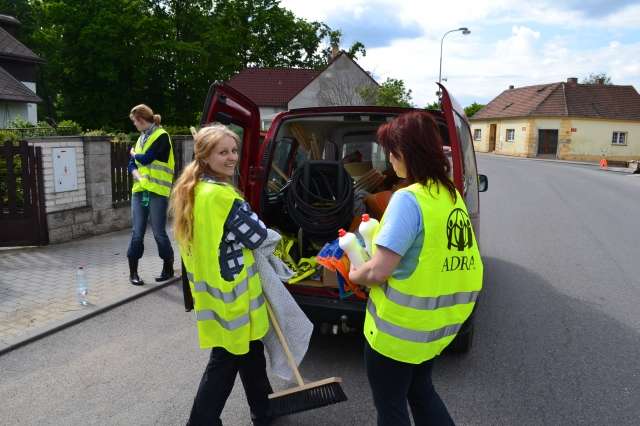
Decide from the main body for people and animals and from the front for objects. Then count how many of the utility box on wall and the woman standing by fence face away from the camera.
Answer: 0

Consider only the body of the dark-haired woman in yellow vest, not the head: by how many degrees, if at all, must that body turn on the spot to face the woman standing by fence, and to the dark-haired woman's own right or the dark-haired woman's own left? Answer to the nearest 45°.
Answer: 0° — they already face them

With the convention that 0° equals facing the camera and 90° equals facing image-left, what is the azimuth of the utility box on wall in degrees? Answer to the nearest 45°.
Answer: approximately 0°

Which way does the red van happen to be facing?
away from the camera

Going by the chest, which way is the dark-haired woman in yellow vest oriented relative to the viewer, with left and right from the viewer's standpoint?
facing away from the viewer and to the left of the viewer

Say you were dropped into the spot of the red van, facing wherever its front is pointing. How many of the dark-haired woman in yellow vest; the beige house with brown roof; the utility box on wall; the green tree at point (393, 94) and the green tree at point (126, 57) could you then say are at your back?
1

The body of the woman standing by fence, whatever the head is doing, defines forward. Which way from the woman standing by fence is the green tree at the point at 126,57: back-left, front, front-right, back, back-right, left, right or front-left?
back-right

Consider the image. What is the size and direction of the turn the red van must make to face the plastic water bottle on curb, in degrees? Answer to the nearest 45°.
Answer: approximately 90° to its left

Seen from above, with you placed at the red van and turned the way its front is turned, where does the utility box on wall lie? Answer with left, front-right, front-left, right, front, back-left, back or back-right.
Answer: front-left

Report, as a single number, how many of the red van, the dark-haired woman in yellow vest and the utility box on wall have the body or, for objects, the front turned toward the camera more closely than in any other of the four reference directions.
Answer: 1

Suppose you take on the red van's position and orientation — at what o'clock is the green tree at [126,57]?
The green tree is roughly at 11 o'clock from the red van.

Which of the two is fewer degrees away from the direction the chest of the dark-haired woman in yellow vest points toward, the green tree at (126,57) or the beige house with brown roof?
the green tree

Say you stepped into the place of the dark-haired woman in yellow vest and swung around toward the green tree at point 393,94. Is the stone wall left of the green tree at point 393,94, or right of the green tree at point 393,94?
left

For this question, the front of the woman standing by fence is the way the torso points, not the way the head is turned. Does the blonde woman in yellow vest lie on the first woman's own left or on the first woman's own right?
on the first woman's own left

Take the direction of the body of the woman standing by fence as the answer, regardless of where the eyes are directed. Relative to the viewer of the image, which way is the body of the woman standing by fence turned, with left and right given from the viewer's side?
facing the viewer and to the left of the viewer

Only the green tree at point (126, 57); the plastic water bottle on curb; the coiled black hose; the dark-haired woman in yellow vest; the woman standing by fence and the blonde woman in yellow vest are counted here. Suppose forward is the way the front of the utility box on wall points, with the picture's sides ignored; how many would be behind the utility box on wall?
1

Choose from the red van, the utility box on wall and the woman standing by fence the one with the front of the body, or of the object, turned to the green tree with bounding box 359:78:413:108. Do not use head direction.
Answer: the red van
